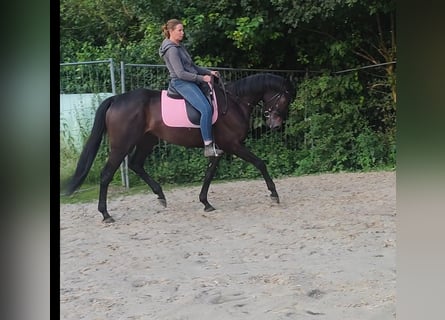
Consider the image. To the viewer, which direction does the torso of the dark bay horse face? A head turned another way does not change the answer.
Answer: to the viewer's right
